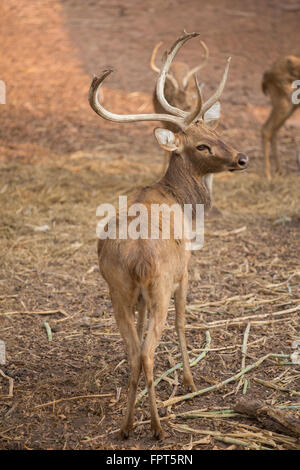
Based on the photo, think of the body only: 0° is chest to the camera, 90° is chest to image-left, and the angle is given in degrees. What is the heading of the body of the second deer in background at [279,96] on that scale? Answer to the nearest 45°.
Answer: approximately 270°

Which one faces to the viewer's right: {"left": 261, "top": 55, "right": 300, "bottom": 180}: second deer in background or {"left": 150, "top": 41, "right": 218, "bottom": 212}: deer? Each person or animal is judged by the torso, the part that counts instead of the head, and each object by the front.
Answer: the second deer in background

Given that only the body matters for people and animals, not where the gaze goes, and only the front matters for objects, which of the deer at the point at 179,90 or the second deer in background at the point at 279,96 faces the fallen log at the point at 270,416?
the deer

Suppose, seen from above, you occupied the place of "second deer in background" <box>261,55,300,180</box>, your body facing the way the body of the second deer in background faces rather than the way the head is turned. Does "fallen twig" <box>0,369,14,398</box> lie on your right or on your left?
on your right

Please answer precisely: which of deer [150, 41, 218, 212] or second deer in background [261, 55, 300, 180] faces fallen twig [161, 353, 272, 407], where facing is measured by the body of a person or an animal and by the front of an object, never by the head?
the deer

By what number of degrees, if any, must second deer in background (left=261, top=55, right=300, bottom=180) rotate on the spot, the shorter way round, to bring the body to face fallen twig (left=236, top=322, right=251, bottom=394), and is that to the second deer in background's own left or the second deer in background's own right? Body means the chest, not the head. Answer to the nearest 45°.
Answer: approximately 90° to the second deer in background's own right

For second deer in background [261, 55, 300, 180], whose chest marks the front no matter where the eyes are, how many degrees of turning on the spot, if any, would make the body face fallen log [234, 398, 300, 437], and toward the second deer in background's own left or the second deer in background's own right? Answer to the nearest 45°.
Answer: approximately 90° to the second deer in background's own right

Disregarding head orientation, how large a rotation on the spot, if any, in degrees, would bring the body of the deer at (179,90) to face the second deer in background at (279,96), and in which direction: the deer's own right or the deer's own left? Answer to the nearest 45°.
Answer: approximately 135° to the deer's own left

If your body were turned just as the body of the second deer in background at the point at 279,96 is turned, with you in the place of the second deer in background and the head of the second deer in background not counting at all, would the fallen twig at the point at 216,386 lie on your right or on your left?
on your right

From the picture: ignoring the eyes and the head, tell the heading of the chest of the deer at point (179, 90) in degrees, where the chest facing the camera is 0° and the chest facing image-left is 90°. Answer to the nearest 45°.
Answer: approximately 0°

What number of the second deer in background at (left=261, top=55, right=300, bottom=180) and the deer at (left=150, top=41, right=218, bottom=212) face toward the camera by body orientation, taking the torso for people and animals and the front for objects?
1

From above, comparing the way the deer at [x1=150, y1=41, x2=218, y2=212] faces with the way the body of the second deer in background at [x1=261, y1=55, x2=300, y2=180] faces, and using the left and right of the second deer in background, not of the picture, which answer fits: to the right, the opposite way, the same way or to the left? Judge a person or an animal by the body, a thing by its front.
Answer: to the right

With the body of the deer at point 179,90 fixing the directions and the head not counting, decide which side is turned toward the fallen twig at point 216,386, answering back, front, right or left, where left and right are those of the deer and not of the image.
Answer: front

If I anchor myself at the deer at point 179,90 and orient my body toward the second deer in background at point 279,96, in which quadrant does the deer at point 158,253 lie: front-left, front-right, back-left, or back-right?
back-right
